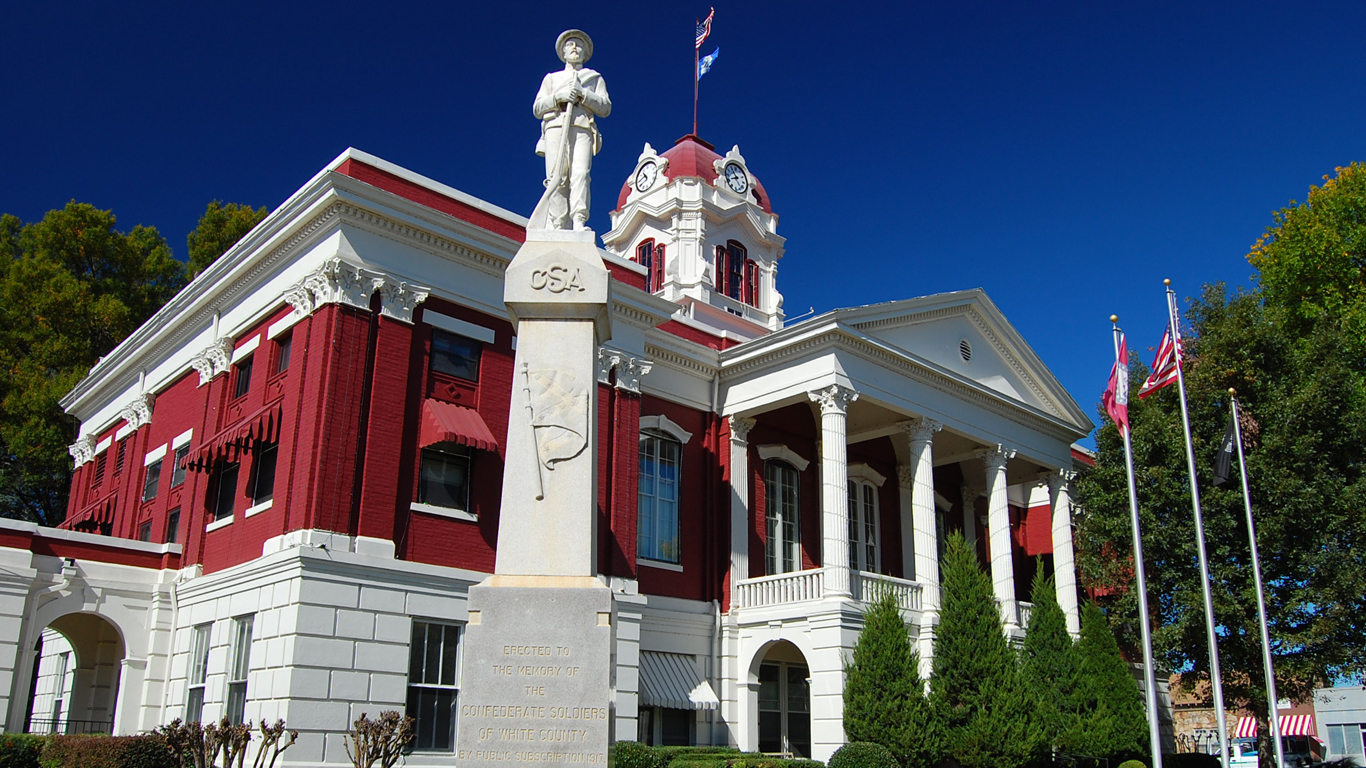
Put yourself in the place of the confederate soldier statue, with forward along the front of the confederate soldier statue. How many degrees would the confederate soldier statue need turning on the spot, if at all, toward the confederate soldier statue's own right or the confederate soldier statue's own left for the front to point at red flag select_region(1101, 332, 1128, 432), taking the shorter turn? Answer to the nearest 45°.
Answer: approximately 135° to the confederate soldier statue's own left

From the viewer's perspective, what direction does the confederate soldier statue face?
toward the camera

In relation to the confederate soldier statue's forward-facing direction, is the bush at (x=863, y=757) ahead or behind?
behind

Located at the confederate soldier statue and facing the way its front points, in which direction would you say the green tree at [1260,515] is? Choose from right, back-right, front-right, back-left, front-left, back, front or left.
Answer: back-left

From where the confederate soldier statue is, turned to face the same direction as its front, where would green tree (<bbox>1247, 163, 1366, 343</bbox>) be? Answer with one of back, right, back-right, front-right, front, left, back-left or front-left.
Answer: back-left

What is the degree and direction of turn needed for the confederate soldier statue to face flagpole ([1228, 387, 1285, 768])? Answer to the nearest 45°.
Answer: approximately 135° to its left

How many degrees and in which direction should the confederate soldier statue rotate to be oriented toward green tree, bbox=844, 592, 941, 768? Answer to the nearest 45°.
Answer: approximately 135° to its left

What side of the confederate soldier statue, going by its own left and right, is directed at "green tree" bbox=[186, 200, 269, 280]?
back

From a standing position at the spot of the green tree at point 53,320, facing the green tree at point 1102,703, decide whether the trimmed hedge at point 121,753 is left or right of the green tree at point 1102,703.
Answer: right
